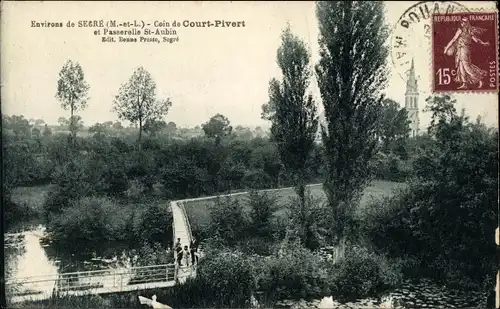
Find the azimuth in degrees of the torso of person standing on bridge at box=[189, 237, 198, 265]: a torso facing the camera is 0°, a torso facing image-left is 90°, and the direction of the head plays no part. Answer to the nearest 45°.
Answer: approximately 0°

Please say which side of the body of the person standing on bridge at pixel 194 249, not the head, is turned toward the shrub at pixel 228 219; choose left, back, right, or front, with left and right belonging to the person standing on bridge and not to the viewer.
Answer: back
